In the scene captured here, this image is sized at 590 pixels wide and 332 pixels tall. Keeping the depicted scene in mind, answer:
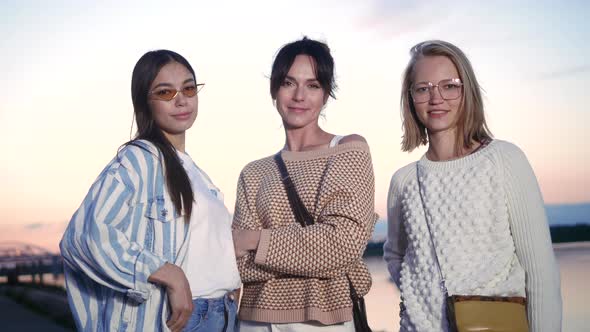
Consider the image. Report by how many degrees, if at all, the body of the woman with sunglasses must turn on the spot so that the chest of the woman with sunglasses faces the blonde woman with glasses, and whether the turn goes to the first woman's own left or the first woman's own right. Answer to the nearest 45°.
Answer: approximately 45° to the first woman's own left

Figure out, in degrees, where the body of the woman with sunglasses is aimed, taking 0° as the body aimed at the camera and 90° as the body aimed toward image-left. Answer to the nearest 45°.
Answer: approximately 315°

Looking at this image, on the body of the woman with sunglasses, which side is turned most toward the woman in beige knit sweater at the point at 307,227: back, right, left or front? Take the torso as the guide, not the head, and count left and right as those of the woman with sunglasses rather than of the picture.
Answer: left
